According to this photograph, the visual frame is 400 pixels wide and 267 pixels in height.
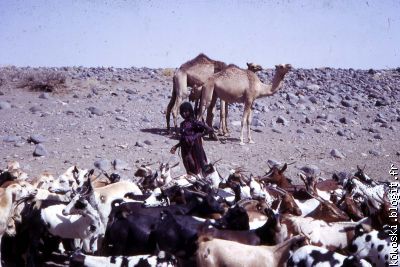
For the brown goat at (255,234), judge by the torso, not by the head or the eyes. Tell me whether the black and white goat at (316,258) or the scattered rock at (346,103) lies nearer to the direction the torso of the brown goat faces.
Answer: the black and white goat

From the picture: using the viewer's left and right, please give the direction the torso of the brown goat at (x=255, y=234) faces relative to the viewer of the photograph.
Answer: facing to the right of the viewer

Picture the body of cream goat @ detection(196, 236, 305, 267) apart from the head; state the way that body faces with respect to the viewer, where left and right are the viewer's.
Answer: facing to the right of the viewer

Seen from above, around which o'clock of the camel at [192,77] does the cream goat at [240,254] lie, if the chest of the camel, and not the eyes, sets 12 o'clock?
The cream goat is roughly at 3 o'clock from the camel.

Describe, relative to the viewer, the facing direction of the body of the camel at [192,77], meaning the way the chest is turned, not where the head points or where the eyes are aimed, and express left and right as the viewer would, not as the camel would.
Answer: facing to the right of the viewer

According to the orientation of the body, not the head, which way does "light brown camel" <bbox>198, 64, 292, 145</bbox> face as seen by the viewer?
to the viewer's right

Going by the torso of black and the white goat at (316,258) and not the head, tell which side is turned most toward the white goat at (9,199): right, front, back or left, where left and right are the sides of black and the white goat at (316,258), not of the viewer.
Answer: back

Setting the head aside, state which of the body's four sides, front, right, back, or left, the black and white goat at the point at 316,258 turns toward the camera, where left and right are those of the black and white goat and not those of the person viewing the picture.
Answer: right

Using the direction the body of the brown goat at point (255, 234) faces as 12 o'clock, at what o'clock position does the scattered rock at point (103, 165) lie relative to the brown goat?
The scattered rock is roughly at 8 o'clock from the brown goat.
